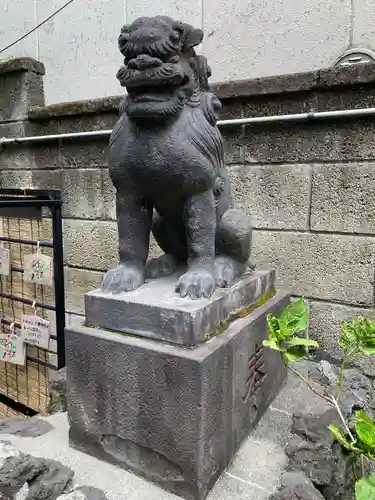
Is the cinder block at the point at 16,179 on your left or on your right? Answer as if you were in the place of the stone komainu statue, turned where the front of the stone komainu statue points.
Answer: on your right

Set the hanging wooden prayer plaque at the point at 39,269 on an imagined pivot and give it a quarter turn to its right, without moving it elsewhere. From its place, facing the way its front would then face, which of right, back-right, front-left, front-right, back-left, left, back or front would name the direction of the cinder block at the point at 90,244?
back-right

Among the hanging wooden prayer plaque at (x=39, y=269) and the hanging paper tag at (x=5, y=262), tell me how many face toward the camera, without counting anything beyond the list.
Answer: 2

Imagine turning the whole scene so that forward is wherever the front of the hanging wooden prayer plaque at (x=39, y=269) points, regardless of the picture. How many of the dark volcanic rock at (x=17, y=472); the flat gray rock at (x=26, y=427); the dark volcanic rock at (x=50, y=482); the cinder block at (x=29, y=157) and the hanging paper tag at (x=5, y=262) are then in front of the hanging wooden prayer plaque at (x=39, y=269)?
3

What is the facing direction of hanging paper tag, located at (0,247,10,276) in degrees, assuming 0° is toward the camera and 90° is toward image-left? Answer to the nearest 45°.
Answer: approximately 0°

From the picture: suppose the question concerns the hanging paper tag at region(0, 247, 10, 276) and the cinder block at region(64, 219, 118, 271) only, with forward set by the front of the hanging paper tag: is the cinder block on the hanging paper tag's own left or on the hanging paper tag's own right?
on the hanging paper tag's own left
